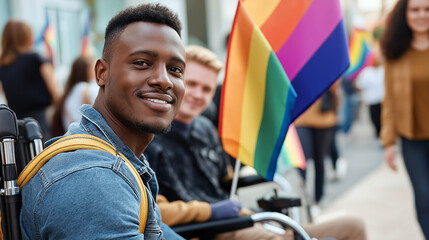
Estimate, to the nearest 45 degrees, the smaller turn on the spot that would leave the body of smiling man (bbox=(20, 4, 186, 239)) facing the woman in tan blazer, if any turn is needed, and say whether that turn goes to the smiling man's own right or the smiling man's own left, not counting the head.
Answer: approximately 90° to the smiling man's own left

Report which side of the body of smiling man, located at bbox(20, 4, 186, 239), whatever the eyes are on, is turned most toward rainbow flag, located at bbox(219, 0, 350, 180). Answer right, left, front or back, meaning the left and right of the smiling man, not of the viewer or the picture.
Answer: front

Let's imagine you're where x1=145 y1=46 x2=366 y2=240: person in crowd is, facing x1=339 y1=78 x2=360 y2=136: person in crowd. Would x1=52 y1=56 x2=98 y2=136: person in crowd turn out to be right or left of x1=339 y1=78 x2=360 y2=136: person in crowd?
left

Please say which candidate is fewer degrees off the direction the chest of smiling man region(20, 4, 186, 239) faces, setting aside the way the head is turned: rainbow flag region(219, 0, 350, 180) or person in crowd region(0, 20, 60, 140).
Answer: the rainbow flag

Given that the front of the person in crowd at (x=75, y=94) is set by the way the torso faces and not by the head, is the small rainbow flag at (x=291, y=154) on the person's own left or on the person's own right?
on the person's own right

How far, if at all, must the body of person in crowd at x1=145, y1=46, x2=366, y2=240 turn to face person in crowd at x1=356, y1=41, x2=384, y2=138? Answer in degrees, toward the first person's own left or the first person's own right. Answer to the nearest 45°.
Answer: approximately 135° to the first person's own left

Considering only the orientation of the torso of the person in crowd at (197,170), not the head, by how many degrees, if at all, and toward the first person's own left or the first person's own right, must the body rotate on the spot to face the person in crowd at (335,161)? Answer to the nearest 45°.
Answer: approximately 135° to the first person's own left
